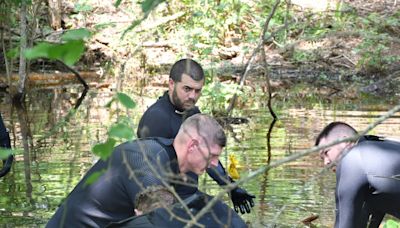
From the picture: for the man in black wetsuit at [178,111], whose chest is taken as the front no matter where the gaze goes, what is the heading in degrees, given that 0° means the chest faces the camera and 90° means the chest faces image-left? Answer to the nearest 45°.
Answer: approximately 315°

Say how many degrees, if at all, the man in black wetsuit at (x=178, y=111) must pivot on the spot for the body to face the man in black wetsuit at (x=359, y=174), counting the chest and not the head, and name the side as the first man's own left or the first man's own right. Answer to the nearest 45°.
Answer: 0° — they already face them

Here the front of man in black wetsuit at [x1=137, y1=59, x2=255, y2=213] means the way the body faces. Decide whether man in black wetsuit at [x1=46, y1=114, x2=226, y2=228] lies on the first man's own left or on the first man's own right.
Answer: on the first man's own right

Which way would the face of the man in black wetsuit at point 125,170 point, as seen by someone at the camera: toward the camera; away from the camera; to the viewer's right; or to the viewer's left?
to the viewer's right

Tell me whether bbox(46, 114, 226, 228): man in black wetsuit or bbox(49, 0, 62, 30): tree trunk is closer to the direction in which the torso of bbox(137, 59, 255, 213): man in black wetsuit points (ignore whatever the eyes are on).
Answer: the man in black wetsuit

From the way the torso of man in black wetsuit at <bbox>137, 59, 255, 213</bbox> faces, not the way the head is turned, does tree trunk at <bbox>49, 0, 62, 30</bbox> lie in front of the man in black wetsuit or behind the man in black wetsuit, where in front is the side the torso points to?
behind

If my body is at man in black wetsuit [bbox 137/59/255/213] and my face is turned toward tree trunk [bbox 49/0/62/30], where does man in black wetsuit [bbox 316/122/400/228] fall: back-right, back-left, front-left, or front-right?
back-right

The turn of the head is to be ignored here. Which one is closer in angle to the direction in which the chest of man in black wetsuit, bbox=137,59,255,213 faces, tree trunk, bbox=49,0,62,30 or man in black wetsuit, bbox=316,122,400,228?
the man in black wetsuit

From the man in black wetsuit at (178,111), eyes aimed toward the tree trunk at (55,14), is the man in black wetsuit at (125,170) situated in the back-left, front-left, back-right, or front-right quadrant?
back-left
